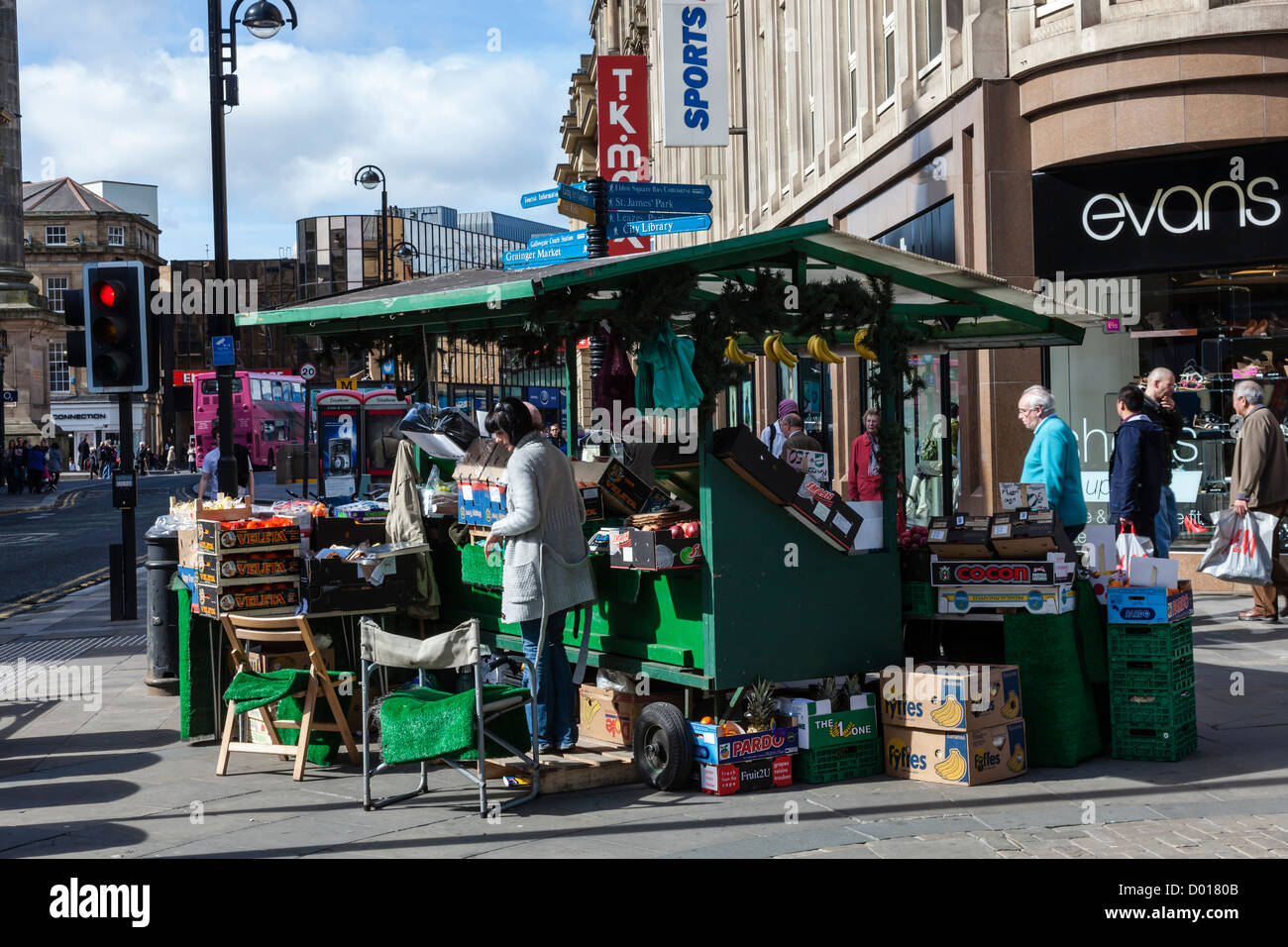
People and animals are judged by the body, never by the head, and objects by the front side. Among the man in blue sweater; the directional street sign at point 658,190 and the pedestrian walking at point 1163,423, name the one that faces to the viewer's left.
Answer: the man in blue sweater

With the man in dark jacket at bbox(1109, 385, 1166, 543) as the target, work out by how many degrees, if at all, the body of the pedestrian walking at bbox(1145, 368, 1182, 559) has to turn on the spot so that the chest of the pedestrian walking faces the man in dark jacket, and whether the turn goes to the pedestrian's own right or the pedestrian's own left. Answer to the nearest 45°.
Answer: approximately 90° to the pedestrian's own right

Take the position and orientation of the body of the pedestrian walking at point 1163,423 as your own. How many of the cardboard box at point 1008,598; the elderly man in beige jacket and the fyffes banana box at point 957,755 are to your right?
2

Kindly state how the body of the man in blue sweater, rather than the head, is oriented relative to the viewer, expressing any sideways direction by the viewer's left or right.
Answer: facing to the left of the viewer

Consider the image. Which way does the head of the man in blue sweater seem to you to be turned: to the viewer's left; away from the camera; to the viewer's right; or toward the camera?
to the viewer's left

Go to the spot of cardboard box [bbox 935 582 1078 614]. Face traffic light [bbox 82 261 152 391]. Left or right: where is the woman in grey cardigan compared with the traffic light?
left

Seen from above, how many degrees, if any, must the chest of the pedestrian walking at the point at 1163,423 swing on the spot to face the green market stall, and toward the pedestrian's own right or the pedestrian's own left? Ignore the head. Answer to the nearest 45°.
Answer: approximately 135° to the pedestrian's own right
